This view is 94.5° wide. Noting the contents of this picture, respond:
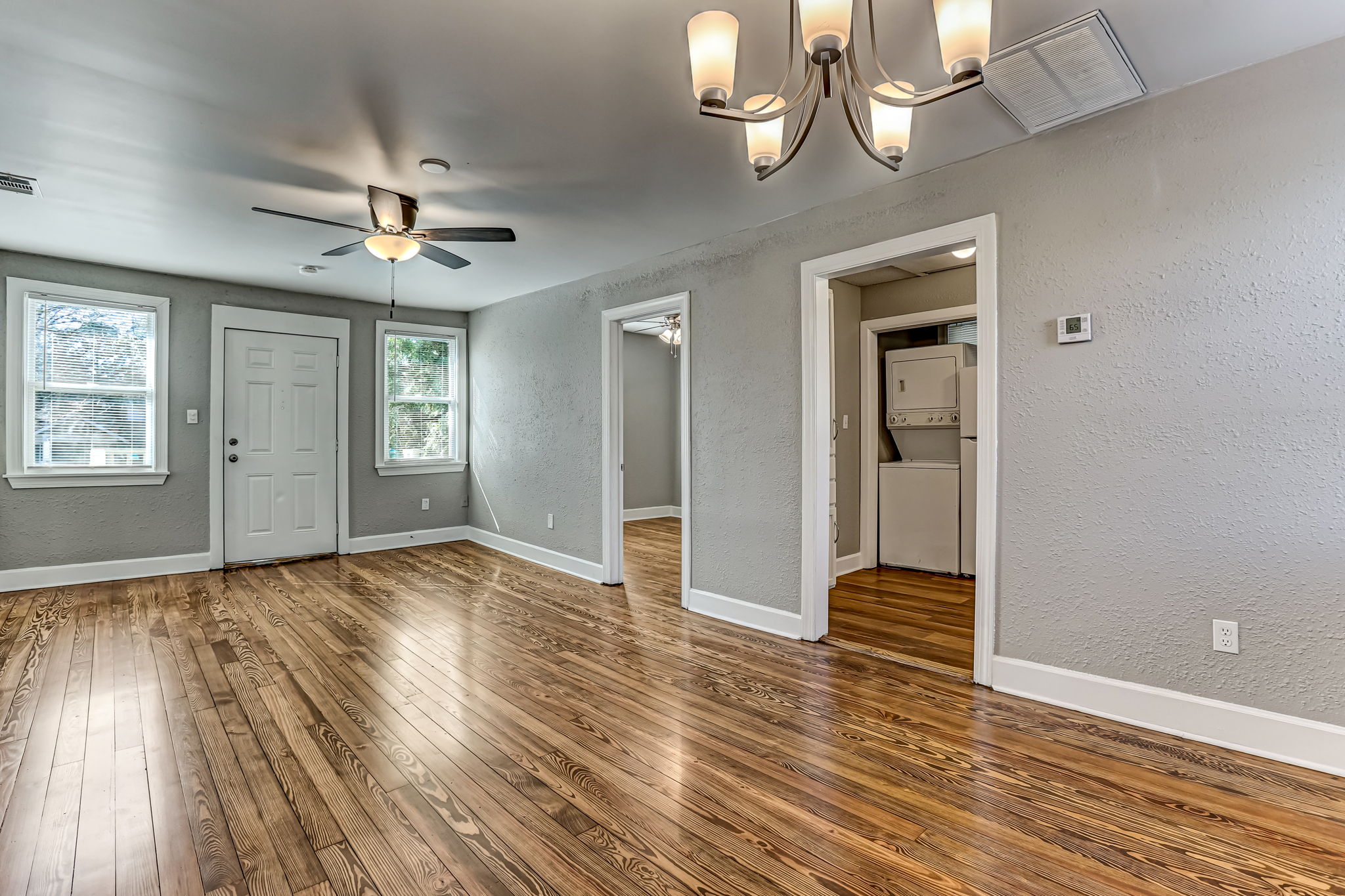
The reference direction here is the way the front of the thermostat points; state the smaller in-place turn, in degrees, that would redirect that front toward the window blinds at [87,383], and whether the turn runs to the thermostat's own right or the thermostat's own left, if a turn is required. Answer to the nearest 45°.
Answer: approximately 90° to the thermostat's own right

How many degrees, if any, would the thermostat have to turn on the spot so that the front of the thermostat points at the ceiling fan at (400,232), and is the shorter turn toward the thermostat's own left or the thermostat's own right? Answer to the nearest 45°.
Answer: approximately 90° to the thermostat's own right

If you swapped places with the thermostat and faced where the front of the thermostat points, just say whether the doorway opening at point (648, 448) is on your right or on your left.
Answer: on your right

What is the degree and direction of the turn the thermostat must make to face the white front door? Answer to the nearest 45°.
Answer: approximately 90° to its right

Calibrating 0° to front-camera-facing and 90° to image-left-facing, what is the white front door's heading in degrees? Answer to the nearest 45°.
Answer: approximately 0°

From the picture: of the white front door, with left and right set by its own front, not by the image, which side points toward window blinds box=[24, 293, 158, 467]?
right

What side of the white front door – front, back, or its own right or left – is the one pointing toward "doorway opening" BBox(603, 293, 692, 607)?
left

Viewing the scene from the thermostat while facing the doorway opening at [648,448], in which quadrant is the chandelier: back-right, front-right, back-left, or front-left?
back-left

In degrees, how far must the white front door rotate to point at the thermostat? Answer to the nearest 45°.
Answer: approximately 45° to its left

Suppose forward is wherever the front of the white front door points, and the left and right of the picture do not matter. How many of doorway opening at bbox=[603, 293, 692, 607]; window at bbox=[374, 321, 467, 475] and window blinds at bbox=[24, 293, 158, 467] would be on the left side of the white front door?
2

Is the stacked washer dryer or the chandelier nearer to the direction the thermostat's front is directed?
the chandelier
